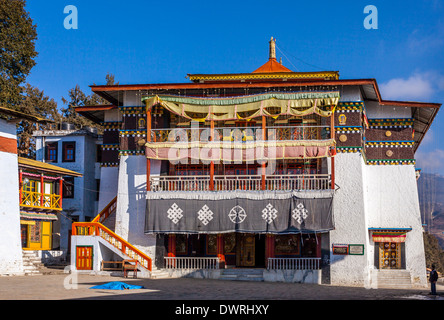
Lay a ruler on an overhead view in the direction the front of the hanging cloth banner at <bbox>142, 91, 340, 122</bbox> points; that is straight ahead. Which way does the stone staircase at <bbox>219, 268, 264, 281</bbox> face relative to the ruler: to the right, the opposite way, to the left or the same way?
the same way

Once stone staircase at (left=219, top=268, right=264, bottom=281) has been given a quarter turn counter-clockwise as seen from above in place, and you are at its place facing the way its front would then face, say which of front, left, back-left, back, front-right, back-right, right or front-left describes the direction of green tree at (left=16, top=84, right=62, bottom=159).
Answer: back-left

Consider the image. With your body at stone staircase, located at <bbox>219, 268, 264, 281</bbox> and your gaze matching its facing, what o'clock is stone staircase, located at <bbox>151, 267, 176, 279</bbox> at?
stone staircase, located at <bbox>151, 267, 176, 279</bbox> is roughly at 3 o'clock from stone staircase, located at <bbox>219, 268, 264, 281</bbox>.

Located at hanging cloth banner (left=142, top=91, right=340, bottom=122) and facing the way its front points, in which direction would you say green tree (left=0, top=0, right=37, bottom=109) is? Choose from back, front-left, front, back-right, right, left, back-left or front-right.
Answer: back-right

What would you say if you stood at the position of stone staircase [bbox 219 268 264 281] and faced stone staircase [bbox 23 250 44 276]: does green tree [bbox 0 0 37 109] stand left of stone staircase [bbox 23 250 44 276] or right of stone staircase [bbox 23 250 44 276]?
right

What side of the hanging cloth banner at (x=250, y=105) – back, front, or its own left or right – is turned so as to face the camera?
front

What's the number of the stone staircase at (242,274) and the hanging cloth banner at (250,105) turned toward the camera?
2

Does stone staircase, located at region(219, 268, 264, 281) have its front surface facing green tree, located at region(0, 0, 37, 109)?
no

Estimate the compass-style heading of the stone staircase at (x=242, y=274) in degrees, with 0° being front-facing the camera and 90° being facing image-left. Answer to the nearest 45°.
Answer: approximately 0°

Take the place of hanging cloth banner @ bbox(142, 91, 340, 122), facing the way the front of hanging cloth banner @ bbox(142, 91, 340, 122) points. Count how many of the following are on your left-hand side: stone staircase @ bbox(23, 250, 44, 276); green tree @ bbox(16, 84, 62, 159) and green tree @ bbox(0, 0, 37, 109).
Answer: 0
